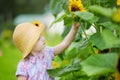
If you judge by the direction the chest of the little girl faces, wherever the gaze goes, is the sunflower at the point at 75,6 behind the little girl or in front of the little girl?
in front

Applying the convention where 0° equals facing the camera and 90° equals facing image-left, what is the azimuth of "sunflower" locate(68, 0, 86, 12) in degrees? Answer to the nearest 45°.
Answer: approximately 0°

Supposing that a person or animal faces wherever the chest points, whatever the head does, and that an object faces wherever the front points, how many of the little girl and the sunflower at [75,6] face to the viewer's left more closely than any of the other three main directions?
0

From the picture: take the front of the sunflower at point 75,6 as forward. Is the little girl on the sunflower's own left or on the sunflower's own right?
on the sunflower's own right

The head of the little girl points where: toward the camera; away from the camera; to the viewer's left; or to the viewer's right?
to the viewer's right

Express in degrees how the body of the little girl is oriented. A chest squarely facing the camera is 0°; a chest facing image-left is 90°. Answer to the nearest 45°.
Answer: approximately 315°
